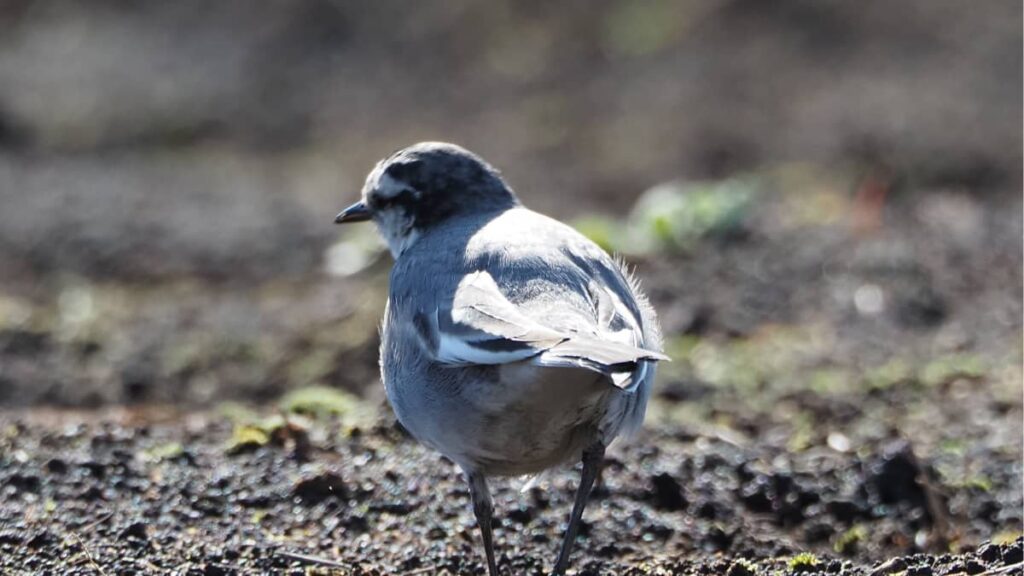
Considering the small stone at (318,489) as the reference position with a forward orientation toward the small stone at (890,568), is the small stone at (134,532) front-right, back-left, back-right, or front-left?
back-right

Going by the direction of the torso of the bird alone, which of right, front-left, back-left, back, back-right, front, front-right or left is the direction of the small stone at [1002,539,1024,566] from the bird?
back-right

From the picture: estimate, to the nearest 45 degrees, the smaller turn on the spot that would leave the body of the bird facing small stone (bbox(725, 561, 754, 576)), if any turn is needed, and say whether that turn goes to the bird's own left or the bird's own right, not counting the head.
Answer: approximately 135° to the bird's own right

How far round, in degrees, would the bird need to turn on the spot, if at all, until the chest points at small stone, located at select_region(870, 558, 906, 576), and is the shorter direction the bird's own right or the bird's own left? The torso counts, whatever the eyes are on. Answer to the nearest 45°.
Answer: approximately 135° to the bird's own right

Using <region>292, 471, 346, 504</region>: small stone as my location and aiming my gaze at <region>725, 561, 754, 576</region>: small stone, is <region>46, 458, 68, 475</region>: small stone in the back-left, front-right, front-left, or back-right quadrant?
back-right

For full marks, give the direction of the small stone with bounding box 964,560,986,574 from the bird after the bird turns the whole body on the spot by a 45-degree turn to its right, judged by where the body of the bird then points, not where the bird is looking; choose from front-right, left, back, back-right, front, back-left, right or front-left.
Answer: right

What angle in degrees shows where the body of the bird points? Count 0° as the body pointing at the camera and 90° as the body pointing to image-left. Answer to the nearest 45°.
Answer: approximately 135°

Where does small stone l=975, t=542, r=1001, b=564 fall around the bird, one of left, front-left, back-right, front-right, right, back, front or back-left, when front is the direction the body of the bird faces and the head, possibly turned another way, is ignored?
back-right
